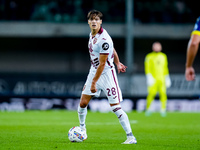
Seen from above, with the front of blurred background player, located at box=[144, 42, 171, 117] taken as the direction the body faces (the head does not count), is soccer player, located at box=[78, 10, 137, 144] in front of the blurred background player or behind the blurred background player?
in front

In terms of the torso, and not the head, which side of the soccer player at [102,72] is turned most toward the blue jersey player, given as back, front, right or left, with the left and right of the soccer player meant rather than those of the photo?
left

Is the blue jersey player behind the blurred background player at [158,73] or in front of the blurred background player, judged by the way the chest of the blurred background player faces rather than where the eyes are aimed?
in front

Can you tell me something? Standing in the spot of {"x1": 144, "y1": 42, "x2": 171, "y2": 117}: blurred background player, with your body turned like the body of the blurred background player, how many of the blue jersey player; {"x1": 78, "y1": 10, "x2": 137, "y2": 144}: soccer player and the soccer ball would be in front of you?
3

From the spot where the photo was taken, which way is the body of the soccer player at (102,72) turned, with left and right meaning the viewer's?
facing the viewer and to the left of the viewer

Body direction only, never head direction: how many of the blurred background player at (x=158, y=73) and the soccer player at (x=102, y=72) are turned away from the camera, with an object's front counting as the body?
0

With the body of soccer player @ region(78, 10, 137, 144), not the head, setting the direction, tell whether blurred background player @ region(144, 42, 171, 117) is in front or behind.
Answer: behind

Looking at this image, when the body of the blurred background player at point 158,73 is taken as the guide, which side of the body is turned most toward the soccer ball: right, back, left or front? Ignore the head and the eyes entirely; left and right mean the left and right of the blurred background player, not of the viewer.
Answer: front

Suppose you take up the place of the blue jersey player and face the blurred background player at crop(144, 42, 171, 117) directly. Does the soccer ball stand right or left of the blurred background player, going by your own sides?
left
